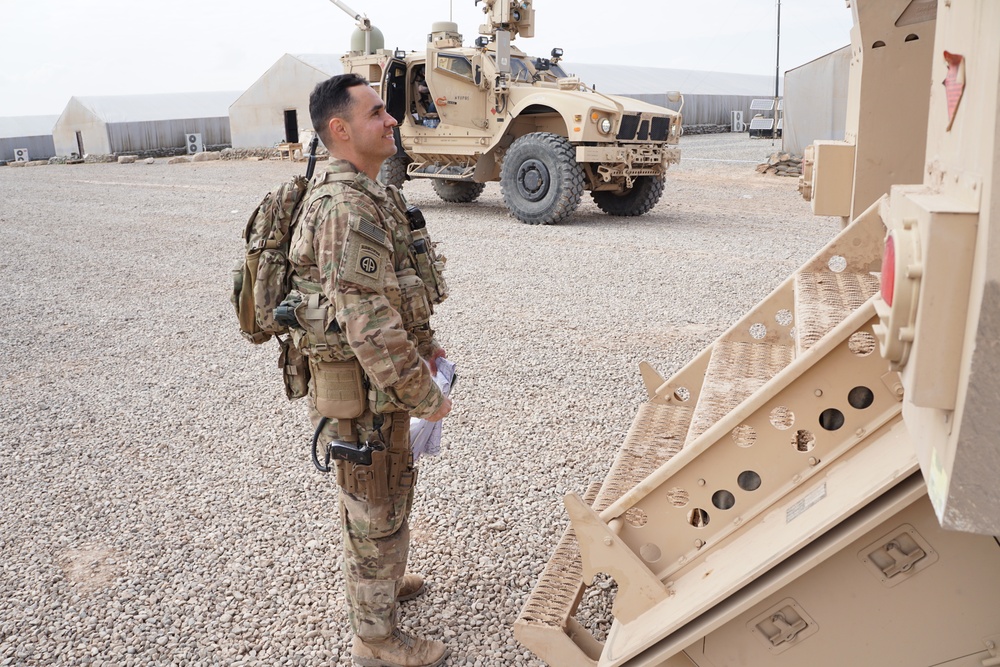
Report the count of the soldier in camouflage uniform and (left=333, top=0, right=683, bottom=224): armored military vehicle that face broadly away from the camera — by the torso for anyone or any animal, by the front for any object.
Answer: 0

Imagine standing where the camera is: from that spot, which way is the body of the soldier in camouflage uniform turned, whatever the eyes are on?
to the viewer's right

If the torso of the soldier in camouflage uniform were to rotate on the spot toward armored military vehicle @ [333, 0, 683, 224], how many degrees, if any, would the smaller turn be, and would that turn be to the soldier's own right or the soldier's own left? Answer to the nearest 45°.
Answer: approximately 90° to the soldier's own left

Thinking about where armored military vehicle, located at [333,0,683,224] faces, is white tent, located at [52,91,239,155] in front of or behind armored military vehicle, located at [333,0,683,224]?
behind

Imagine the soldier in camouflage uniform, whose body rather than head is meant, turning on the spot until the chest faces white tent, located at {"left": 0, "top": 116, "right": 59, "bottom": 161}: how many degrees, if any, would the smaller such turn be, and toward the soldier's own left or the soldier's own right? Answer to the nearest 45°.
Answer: approximately 90° to the soldier's own left

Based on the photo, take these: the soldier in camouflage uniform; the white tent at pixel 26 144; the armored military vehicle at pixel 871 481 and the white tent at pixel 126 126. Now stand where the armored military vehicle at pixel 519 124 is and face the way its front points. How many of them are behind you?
2

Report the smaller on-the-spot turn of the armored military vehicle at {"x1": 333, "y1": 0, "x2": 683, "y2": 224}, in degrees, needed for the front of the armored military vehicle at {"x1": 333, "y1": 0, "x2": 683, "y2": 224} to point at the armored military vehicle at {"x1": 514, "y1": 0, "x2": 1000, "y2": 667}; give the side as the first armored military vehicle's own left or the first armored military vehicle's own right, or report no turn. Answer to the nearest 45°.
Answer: approximately 45° to the first armored military vehicle's own right

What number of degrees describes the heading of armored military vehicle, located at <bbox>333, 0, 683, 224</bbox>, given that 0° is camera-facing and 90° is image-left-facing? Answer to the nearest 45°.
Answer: approximately 315°

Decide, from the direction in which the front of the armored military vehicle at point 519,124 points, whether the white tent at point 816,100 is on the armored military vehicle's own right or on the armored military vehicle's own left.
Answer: on the armored military vehicle's own left

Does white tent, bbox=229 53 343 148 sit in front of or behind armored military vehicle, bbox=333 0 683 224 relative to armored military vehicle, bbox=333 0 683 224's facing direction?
behind

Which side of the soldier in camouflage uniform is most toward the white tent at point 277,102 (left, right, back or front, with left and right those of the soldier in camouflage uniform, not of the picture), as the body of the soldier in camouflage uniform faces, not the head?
left

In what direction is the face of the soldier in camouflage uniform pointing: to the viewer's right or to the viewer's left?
to the viewer's right

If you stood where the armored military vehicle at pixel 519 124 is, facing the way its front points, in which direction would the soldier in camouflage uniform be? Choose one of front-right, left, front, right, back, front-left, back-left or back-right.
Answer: front-right

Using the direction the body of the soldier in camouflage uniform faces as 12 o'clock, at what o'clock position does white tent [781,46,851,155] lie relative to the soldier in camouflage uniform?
The white tent is roughly at 10 o'clock from the soldier in camouflage uniform.
